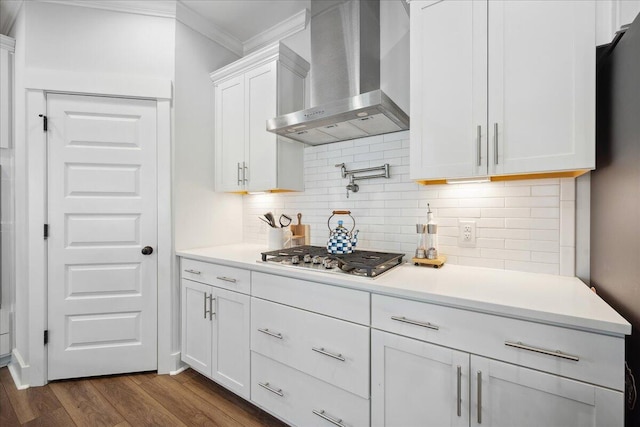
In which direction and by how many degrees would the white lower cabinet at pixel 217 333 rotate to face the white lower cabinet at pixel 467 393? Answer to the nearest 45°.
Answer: approximately 90° to its left

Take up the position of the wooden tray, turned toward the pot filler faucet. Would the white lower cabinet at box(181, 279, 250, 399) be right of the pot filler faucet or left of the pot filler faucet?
left

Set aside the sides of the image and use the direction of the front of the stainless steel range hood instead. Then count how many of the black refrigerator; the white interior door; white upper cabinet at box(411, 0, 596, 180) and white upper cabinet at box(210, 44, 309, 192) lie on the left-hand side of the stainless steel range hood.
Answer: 2

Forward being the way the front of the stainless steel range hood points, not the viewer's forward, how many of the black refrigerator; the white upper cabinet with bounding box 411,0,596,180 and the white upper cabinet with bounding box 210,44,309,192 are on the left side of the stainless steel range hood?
2

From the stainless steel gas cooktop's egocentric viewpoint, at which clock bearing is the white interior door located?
The white interior door is roughly at 2 o'clock from the stainless steel gas cooktop.

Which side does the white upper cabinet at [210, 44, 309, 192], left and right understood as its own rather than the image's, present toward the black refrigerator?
left

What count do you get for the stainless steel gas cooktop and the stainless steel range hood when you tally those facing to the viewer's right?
0

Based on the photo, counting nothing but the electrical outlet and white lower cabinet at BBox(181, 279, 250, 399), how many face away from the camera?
0
